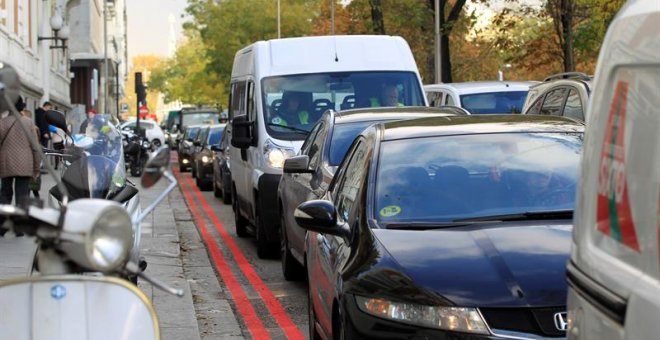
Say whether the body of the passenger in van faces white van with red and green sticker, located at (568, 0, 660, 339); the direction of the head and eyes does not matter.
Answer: yes

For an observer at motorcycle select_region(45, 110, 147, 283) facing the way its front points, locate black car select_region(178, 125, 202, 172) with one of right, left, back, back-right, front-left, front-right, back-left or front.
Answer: back

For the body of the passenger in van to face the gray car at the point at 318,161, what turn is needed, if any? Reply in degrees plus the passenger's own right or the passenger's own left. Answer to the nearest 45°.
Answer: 0° — they already face it

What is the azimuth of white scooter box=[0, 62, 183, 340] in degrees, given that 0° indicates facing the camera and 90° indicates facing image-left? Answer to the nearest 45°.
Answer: approximately 315°

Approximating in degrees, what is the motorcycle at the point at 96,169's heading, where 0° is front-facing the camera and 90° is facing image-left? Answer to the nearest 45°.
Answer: approximately 0°

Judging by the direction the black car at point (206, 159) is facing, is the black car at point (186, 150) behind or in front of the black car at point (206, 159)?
behind

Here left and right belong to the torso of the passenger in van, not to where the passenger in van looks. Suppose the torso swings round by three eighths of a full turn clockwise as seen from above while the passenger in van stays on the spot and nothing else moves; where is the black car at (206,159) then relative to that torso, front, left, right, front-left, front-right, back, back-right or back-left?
front-right

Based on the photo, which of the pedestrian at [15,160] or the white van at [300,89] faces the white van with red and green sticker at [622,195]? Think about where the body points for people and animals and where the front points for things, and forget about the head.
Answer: the white van at [300,89]

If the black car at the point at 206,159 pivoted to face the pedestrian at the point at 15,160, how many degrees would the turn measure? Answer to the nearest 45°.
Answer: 0° — it already faces them

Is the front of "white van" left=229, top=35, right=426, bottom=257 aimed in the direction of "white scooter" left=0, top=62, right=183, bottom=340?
yes

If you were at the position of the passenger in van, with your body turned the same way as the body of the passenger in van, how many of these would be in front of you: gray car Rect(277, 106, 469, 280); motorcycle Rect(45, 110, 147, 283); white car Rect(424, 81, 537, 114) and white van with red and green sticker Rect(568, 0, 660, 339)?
3

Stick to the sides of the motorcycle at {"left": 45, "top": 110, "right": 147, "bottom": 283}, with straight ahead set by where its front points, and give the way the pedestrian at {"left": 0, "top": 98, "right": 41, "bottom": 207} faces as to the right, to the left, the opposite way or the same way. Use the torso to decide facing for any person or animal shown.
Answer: the opposite way

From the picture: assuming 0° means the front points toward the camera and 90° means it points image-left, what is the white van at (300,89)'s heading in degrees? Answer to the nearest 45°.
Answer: approximately 0°

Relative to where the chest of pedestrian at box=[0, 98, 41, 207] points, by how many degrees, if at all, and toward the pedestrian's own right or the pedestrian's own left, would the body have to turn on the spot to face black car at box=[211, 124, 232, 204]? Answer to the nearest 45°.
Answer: approximately 45° to the pedestrian's own right

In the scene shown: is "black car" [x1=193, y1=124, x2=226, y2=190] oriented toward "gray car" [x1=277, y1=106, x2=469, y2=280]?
yes
